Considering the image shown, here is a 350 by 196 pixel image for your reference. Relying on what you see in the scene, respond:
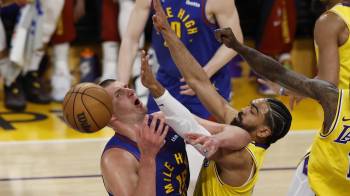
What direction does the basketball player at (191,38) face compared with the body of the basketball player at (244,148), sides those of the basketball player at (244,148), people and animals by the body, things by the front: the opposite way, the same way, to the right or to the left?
to the left

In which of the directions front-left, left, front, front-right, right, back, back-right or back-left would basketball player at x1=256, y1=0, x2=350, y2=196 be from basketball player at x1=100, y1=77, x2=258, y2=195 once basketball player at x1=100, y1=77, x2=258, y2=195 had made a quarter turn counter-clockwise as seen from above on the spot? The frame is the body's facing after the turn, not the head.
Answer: front-right

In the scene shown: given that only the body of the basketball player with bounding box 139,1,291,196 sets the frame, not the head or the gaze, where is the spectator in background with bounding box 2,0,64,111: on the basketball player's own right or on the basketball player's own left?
on the basketball player's own right

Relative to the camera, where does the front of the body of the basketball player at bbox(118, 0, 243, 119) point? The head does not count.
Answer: toward the camera

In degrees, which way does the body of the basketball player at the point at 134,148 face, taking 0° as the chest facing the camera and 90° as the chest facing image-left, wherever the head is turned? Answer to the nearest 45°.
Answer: approximately 315°

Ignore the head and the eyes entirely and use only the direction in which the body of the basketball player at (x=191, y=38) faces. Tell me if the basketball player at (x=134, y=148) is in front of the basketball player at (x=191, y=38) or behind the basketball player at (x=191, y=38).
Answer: in front

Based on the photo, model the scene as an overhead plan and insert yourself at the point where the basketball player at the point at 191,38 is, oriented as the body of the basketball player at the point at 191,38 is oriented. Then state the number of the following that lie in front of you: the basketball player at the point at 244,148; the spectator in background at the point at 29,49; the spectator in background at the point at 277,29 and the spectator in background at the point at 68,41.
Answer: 1

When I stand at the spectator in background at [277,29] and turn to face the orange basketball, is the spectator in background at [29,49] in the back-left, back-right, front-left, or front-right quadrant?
front-right

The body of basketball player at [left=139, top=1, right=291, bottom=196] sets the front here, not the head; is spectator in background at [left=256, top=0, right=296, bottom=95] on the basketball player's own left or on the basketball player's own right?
on the basketball player's own right

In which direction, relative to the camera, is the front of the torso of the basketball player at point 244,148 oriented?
to the viewer's left

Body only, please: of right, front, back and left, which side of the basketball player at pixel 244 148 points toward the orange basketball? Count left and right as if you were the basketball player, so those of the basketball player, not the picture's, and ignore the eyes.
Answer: front

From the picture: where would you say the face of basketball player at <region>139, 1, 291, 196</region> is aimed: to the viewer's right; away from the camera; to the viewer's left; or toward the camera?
to the viewer's left

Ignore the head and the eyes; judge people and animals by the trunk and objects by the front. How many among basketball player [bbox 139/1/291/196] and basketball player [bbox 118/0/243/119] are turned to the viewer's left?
1

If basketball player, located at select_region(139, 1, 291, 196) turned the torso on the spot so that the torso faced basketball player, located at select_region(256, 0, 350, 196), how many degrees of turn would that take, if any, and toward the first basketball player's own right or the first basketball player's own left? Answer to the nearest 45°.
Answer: approximately 135° to the first basketball player's own right
